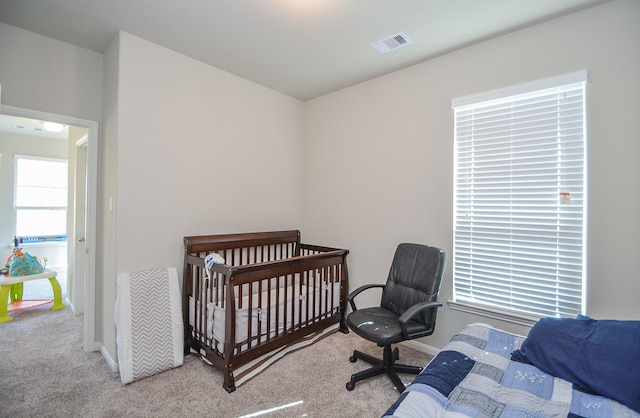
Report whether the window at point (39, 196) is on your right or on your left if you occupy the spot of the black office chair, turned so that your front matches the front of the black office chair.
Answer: on your right

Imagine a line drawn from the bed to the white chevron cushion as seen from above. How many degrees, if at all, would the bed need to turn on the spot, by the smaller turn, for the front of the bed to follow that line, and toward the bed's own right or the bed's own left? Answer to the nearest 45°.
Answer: approximately 45° to the bed's own right

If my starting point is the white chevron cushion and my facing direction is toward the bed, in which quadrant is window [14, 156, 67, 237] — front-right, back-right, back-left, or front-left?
back-left

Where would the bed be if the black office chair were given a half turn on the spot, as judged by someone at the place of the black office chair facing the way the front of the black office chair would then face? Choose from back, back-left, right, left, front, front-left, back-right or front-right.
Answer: right

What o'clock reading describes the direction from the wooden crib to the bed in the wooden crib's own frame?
The bed is roughly at 12 o'clock from the wooden crib.

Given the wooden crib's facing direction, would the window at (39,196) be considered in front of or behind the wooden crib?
behind

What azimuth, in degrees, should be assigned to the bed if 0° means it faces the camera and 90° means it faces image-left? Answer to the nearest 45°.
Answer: approximately 45°
